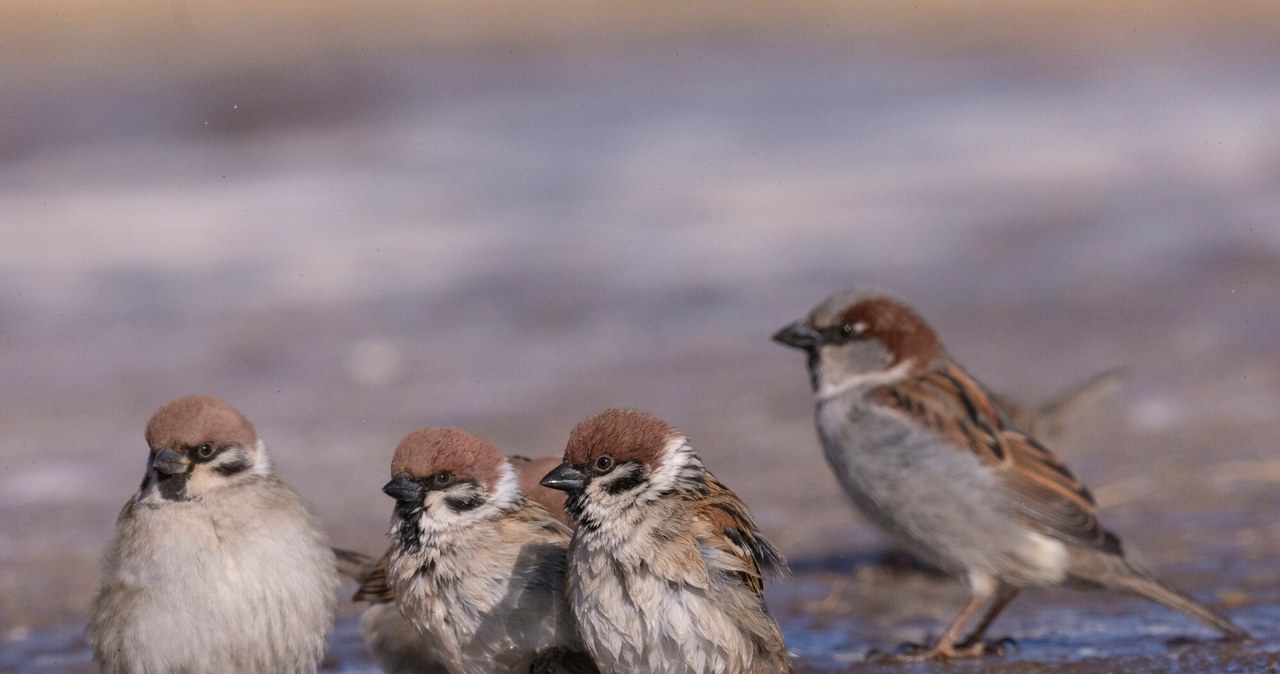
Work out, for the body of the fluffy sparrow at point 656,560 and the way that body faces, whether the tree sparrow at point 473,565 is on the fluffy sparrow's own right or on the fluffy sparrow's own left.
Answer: on the fluffy sparrow's own right

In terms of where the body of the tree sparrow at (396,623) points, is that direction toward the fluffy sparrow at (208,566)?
no

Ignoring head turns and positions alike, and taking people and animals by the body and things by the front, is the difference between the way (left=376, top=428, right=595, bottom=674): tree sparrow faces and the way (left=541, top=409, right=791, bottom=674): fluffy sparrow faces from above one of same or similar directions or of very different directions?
same or similar directions

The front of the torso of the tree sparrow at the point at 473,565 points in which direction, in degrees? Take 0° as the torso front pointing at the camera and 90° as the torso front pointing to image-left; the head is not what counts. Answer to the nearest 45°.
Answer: approximately 45°

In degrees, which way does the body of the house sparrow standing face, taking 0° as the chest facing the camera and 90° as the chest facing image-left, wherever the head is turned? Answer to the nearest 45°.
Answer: approximately 90°

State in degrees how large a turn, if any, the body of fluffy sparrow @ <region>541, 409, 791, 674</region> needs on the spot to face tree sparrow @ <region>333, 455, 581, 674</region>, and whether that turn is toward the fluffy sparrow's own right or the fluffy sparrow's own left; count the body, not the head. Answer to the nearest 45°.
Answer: approximately 90° to the fluffy sparrow's own right

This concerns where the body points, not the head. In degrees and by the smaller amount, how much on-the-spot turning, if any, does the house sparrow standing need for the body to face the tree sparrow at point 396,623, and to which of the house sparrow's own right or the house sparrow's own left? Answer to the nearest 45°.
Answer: approximately 45° to the house sparrow's own left

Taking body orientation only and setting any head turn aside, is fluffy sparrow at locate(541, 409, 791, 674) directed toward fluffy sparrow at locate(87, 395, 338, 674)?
no

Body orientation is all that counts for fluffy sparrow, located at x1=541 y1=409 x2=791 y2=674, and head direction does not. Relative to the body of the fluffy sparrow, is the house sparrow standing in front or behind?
behind

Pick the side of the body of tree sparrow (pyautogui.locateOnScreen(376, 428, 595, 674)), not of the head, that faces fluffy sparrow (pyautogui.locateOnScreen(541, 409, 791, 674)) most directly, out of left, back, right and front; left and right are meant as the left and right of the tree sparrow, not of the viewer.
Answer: left

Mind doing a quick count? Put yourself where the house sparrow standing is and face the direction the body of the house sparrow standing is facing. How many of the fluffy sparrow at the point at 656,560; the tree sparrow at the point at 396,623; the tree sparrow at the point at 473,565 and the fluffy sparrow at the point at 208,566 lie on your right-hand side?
0

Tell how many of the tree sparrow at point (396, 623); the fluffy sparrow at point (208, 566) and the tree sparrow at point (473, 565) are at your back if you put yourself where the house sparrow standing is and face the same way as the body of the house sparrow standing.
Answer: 0

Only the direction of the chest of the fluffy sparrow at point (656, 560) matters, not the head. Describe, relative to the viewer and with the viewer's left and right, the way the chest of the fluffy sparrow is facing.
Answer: facing the viewer and to the left of the viewer
